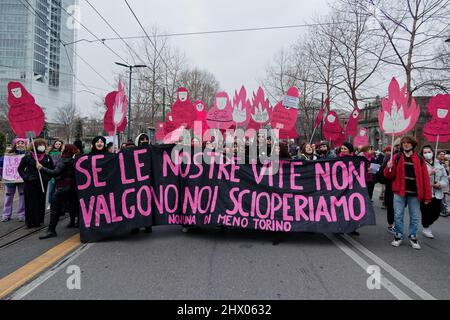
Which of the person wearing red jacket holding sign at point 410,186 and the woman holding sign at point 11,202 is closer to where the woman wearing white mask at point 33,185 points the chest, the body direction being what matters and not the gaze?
the person wearing red jacket holding sign

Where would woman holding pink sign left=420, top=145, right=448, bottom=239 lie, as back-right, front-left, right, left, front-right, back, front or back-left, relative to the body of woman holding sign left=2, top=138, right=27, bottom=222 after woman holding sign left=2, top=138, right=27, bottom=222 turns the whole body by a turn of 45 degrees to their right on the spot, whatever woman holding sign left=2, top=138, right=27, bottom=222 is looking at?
left

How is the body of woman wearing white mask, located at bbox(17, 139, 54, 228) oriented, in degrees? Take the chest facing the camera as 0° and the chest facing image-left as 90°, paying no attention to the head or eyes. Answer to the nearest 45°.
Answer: approximately 315°

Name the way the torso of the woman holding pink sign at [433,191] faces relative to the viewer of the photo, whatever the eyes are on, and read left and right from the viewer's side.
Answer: facing the viewer and to the left of the viewer

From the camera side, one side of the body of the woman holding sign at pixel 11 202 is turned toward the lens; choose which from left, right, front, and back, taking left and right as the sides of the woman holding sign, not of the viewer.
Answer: front

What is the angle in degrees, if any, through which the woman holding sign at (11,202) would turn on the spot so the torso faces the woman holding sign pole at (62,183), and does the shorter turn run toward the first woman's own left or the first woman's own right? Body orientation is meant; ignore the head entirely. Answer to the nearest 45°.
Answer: approximately 45° to the first woman's own left
